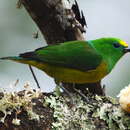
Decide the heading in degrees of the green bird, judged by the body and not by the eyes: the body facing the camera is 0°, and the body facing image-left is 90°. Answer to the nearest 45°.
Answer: approximately 270°
